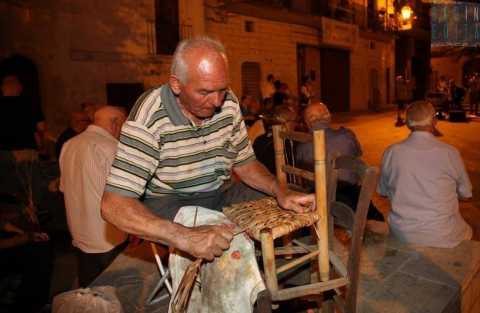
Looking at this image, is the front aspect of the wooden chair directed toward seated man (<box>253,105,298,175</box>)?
no

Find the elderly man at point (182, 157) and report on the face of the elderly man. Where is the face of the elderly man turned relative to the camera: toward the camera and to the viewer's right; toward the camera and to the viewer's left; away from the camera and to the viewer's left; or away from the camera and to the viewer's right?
toward the camera and to the viewer's right

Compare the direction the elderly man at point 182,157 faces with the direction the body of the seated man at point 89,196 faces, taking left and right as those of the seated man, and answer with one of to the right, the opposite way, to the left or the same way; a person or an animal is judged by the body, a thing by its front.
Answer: to the right

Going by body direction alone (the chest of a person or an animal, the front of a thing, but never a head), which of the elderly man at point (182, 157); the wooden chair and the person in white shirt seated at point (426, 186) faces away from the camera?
the person in white shirt seated

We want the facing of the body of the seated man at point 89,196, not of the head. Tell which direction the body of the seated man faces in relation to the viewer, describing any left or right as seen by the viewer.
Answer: facing away from the viewer and to the right of the viewer

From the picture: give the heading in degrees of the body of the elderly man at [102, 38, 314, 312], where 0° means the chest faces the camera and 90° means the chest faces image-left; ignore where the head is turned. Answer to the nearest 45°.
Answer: approximately 315°

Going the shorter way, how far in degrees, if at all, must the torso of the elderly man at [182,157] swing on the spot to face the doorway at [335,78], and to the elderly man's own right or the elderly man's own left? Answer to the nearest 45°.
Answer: approximately 135° to the elderly man's own left

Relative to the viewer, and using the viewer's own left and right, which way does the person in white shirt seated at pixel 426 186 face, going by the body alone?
facing away from the viewer

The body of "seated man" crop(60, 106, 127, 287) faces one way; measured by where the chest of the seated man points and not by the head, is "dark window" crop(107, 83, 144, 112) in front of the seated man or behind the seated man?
in front

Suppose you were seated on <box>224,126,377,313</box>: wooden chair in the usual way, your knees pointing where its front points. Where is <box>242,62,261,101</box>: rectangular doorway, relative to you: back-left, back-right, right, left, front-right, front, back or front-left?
back-right

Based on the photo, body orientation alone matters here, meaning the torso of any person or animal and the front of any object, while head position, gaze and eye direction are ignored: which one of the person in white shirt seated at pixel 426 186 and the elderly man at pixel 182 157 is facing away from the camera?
the person in white shirt seated

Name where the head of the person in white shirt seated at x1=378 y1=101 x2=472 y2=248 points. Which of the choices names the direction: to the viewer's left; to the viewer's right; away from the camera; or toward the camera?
away from the camera

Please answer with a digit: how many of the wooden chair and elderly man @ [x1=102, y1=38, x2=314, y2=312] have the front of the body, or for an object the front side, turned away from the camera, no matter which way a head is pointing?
0

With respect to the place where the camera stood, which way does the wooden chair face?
facing the viewer and to the left of the viewer
